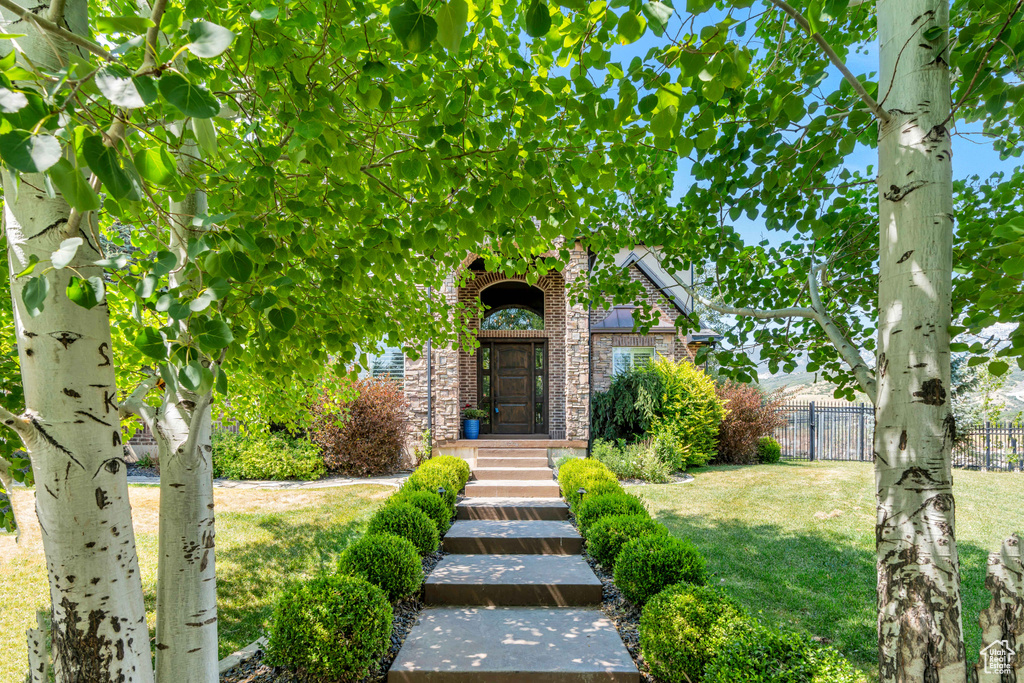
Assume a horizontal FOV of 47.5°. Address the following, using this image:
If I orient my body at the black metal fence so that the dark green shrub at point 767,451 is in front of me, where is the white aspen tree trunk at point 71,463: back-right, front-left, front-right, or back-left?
front-left

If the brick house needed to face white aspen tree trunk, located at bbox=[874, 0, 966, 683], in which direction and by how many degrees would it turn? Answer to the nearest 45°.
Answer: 0° — it already faces it

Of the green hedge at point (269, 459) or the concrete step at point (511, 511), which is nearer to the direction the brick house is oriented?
the concrete step

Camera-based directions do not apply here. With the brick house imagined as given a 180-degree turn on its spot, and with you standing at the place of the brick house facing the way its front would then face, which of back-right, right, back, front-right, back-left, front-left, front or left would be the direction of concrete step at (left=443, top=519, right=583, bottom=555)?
back

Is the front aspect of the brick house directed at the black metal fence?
no

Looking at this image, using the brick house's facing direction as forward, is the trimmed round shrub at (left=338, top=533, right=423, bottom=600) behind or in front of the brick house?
in front

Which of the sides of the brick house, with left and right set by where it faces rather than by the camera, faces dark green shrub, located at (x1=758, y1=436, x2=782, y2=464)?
left

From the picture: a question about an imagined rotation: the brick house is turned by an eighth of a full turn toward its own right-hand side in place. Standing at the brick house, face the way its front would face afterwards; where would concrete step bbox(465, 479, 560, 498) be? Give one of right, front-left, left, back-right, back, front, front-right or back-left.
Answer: front-left

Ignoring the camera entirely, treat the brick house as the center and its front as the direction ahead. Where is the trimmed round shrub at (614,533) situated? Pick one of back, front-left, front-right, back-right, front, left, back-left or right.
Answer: front

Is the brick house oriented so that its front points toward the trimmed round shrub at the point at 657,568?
yes

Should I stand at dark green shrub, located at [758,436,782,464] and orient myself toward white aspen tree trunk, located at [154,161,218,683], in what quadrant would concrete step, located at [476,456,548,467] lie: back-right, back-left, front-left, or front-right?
front-right

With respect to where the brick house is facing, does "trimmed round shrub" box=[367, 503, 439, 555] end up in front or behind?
in front

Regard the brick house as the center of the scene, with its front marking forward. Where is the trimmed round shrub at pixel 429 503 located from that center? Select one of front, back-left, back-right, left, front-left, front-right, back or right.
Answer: front

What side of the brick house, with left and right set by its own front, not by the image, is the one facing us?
front

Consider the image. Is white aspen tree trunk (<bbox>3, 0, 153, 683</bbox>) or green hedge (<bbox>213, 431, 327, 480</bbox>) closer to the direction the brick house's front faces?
the white aspen tree trunk

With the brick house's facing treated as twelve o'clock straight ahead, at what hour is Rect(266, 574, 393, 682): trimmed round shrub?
The trimmed round shrub is roughly at 12 o'clock from the brick house.
